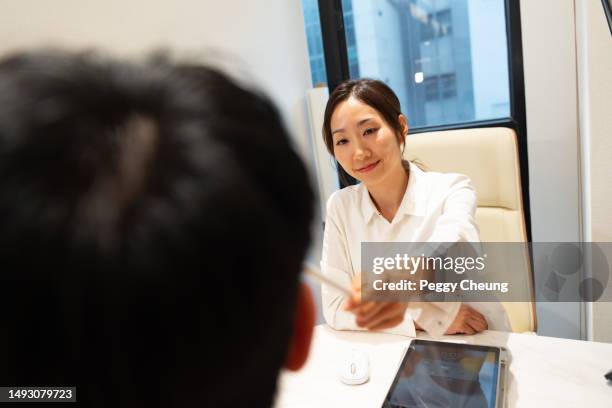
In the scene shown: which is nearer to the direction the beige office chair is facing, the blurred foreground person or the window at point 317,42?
the blurred foreground person

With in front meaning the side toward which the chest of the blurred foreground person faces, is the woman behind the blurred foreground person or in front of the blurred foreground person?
in front

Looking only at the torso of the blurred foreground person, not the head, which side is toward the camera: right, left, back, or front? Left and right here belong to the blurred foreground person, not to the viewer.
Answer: back

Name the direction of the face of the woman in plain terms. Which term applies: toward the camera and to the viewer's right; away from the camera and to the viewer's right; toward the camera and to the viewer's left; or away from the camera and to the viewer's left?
toward the camera and to the viewer's left

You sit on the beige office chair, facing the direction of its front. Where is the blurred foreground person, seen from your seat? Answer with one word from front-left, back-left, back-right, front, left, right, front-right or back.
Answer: front-left

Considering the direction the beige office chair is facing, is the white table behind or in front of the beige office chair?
in front

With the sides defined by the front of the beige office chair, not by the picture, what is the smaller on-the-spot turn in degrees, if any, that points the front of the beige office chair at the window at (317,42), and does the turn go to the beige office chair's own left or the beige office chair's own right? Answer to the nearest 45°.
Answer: approximately 90° to the beige office chair's own right

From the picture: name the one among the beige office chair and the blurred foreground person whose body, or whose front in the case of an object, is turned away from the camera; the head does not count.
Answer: the blurred foreground person

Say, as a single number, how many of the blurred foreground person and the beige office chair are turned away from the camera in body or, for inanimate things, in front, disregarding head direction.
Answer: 1

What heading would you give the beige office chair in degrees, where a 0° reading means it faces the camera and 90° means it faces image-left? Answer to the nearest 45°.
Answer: approximately 45°

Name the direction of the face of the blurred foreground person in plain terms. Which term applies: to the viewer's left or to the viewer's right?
to the viewer's right

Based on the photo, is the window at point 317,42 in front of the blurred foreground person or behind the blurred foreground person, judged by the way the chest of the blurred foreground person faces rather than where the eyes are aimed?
in front
